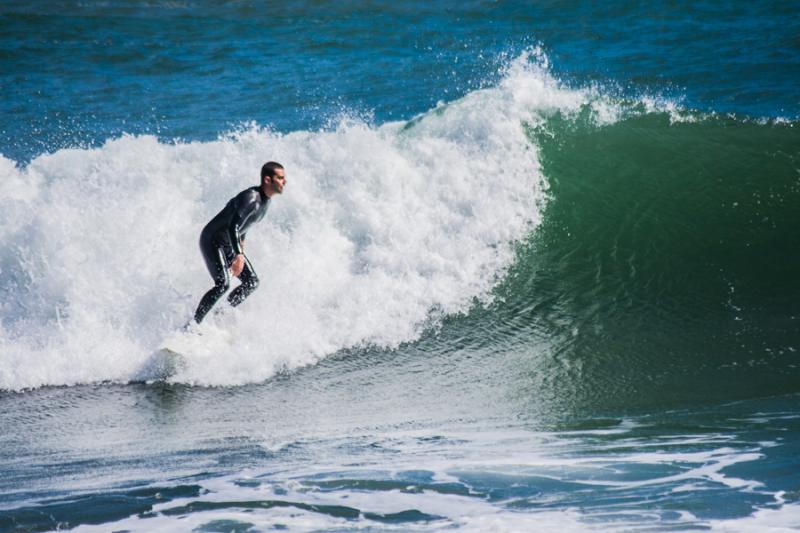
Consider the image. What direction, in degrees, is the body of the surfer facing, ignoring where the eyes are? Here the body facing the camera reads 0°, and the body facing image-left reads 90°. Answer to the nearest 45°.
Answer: approximately 270°
